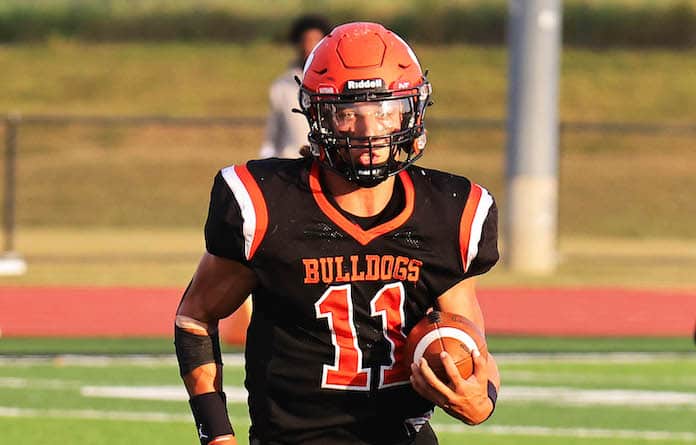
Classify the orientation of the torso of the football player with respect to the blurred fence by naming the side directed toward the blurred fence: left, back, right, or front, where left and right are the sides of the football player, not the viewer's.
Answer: back

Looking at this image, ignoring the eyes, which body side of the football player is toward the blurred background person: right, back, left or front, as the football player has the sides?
back

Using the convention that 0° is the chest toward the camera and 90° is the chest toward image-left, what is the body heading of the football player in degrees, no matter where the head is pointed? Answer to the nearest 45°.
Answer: approximately 0°
